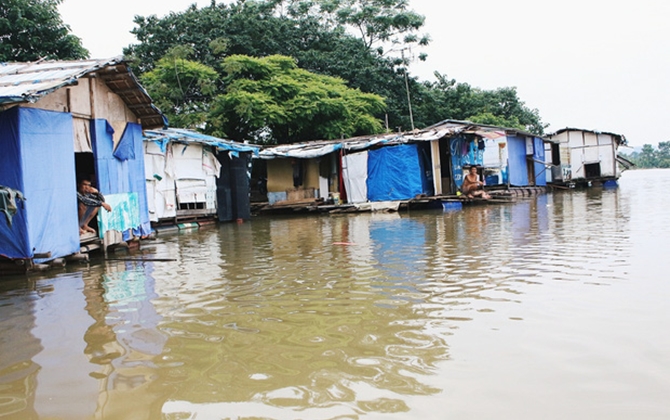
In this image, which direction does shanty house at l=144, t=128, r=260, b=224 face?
toward the camera

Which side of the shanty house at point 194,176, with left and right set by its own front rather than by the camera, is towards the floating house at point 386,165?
left

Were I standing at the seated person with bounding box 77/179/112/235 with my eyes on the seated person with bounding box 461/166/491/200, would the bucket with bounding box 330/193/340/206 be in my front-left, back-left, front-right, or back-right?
front-left

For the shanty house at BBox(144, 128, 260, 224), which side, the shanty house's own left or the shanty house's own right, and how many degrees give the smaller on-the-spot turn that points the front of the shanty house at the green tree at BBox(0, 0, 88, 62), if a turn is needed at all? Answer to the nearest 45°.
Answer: approximately 135° to the shanty house's own right

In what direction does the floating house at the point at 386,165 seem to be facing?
toward the camera

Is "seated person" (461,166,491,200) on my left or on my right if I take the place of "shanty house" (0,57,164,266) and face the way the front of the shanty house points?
on my left

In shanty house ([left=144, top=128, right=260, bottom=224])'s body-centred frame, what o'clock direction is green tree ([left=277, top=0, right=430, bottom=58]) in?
The green tree is roughly at 7 o'clock from the shanty house.

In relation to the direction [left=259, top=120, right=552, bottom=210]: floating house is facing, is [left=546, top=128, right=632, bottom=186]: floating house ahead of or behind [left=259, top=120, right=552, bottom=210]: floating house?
behind

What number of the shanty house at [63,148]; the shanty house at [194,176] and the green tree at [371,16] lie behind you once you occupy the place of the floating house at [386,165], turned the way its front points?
1

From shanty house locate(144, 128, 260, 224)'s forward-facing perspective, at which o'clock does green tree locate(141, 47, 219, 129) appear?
The green tree is roughly at 6 o'clock from the shanty house.

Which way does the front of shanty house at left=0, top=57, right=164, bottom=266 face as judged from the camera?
facing the viewer and to the right of the viewer

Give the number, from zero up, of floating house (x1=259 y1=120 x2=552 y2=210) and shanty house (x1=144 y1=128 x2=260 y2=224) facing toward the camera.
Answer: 2
